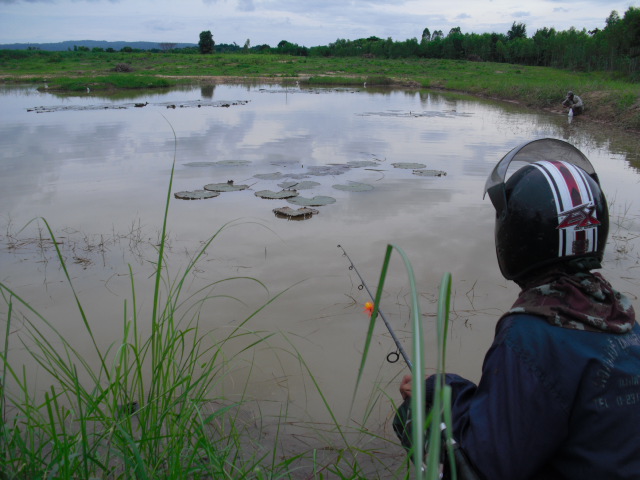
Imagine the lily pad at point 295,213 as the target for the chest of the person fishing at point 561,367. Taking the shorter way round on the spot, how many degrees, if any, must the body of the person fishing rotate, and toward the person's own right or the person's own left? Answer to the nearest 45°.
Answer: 0° — they already face it

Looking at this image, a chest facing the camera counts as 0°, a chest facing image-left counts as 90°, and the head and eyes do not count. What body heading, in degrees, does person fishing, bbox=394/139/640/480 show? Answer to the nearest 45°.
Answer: approximately 135°

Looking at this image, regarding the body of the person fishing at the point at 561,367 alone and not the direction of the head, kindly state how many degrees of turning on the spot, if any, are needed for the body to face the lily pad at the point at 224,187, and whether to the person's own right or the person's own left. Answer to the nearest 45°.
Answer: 0° — they already face it

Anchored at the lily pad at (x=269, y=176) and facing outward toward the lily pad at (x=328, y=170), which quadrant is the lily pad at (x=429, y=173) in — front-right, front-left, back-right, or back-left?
front-right

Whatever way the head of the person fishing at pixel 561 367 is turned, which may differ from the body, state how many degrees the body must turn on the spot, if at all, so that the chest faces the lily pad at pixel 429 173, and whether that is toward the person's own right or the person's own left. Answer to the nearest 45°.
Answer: approximately 45° to the person's own right

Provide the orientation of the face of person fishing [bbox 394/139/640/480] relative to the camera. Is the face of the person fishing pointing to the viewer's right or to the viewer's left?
to the viewer's left

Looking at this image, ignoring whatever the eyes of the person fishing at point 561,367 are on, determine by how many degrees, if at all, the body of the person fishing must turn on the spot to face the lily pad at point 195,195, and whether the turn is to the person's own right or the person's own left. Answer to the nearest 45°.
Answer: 0° — they already face it

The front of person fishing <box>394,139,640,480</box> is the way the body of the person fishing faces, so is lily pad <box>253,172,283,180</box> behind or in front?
in front

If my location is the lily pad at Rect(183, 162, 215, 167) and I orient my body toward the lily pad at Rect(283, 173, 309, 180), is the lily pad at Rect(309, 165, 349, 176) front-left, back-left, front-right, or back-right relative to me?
front-left

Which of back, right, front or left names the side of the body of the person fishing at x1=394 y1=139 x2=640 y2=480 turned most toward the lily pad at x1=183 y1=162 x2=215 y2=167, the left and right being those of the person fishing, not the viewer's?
front

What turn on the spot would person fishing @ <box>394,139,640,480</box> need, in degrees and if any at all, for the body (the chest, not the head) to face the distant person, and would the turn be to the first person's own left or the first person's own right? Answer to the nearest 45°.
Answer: approximately 45° to the first person's own right

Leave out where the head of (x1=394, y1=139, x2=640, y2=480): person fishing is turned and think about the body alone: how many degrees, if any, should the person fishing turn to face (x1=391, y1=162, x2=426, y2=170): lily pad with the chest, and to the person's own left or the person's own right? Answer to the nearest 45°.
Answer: approximately 45° to the person's own right

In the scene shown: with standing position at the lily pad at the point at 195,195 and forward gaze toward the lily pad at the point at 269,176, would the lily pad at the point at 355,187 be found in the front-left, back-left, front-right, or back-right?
front-right

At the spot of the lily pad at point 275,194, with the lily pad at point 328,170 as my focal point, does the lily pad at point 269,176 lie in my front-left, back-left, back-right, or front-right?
front-left
